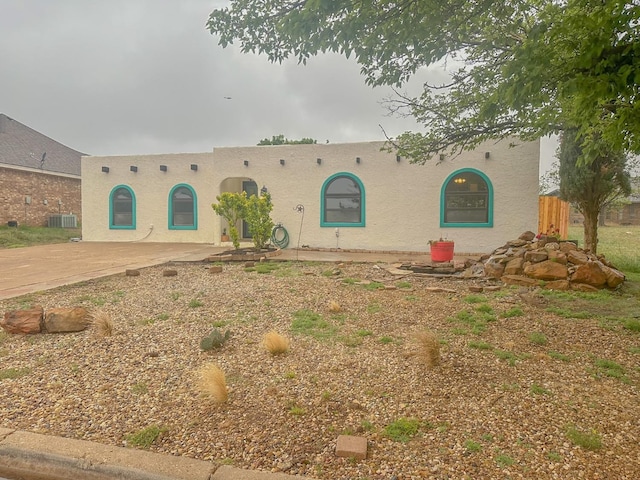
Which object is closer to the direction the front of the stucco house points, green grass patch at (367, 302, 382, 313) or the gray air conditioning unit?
the green grass patch

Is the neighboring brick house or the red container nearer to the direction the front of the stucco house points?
the red container

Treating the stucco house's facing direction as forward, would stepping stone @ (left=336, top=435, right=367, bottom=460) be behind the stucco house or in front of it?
in front

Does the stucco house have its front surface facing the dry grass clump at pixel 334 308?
yes

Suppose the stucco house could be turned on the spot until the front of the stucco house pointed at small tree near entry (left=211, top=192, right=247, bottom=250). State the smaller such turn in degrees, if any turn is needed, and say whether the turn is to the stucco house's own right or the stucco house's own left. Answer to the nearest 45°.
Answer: approximately 45° to the stucco house's own right

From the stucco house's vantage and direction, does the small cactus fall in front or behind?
in front

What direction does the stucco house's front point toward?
toward the camera

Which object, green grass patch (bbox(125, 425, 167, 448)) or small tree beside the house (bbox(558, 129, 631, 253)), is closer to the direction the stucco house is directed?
the green grass patch

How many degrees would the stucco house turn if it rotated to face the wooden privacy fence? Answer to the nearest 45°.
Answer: approximately 90° to its left

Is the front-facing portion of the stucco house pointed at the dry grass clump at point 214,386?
yes

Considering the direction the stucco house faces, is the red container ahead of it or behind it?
ahead

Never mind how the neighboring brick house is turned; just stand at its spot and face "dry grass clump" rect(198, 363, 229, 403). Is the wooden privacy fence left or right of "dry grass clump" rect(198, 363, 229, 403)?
left

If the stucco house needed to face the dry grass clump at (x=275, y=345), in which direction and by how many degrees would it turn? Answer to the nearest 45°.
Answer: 0° — it already faces it
